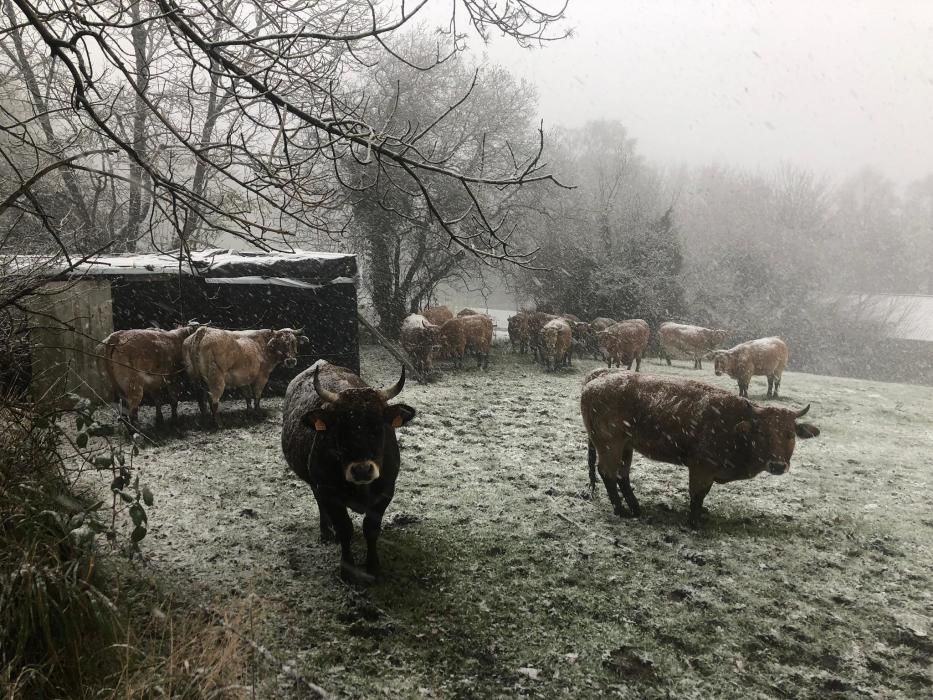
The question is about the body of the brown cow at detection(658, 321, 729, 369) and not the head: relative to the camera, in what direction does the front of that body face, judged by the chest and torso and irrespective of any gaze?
to the viewer's right

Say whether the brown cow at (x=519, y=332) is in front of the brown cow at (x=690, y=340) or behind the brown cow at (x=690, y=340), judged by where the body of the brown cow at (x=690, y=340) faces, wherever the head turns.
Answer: behind

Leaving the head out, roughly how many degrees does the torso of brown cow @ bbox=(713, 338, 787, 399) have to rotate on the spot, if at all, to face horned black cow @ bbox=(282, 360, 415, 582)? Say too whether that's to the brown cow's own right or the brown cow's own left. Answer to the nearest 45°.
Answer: approximately 90° to the brown cow's own left

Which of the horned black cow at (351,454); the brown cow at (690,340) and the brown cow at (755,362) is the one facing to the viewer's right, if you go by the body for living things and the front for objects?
the brown cow at (690,340)

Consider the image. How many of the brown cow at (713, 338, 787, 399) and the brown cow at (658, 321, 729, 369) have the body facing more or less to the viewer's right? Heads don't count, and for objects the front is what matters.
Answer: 1

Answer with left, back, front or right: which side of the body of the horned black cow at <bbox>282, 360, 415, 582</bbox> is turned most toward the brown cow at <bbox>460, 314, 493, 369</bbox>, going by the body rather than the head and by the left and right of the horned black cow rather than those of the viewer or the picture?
back

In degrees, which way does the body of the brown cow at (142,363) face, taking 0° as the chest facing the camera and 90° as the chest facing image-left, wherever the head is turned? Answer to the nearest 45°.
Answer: approximately 225°

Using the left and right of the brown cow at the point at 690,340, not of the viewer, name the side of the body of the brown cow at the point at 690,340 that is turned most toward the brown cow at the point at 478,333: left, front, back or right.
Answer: back

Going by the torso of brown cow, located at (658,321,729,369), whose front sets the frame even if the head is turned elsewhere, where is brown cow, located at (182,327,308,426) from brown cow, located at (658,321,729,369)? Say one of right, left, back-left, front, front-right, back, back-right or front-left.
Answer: back-right
